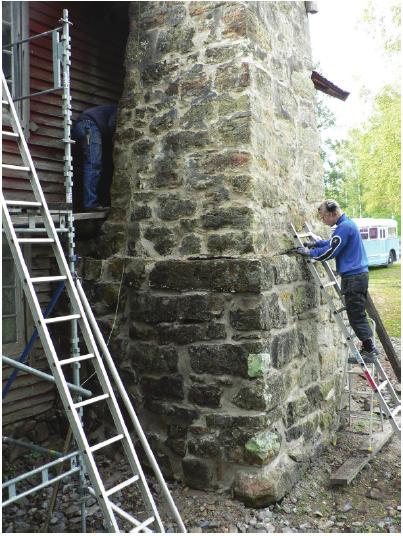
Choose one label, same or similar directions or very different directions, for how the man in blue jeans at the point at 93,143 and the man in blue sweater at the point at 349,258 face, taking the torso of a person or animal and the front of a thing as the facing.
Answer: very different directions

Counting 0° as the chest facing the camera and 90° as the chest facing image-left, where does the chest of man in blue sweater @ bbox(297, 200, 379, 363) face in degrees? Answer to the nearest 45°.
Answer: approximately 90°

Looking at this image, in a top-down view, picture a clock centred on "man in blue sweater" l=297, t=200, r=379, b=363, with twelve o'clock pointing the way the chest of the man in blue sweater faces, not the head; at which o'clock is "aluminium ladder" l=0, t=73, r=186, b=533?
The aluminium ladder is roughly at 10 o'clock from the man in blue sweater.

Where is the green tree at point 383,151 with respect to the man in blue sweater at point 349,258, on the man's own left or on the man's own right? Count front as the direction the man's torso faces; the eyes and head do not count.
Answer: on the man's own right

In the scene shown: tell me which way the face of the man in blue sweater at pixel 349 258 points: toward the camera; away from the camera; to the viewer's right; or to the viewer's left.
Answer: to the viewer's left

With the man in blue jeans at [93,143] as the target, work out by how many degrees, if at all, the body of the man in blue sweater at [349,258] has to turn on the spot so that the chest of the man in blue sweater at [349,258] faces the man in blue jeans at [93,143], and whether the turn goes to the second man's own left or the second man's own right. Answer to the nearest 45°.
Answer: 0° — they already face them

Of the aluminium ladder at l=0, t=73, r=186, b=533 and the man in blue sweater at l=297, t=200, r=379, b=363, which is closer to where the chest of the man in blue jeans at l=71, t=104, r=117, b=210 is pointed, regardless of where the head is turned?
the man in blue sweater
